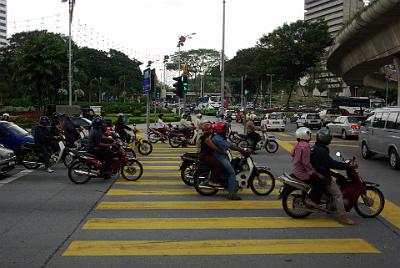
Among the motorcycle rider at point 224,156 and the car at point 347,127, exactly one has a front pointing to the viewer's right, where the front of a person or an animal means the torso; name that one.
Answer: the motorcycle rider

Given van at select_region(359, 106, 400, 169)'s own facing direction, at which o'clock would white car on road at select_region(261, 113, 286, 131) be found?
The white car on road is roughly at 1 o'clock from the van.

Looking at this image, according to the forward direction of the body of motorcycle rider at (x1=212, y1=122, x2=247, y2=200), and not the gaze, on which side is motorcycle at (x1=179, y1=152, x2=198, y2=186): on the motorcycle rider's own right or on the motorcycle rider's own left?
on the motorcycle rider's own left

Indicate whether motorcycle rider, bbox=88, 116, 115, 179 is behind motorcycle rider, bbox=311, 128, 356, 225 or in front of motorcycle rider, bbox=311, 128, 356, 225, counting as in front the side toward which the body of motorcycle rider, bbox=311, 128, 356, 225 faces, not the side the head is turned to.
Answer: behind

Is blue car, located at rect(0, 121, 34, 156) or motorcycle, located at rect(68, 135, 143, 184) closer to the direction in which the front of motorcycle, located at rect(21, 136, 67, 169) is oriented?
the motorcycle

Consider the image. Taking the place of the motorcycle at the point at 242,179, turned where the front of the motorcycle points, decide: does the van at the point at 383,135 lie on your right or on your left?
on your left

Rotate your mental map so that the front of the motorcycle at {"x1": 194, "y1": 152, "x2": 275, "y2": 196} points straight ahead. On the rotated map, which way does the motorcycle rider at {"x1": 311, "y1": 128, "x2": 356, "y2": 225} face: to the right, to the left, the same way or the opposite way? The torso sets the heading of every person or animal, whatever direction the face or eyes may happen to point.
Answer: the same way

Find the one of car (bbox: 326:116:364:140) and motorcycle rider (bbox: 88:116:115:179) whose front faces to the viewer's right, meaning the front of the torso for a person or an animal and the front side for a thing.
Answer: the motorcycle rider

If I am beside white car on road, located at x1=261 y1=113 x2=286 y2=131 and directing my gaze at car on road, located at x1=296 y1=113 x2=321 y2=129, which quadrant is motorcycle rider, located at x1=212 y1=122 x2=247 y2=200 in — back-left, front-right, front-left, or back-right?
back-right

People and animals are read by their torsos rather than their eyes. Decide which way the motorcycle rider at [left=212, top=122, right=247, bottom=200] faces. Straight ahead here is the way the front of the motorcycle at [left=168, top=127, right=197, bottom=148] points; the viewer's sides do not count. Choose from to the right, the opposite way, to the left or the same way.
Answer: the same way

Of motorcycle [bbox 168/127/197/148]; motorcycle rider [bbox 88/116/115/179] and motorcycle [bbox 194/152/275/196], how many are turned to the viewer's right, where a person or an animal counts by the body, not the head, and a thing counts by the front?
3

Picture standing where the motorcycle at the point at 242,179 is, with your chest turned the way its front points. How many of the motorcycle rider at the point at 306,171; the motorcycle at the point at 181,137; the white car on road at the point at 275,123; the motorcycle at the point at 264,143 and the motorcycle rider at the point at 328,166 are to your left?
3

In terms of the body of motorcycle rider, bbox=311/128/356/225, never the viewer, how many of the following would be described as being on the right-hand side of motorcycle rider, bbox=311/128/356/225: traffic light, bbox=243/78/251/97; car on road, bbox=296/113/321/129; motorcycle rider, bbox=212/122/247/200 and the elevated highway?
0
